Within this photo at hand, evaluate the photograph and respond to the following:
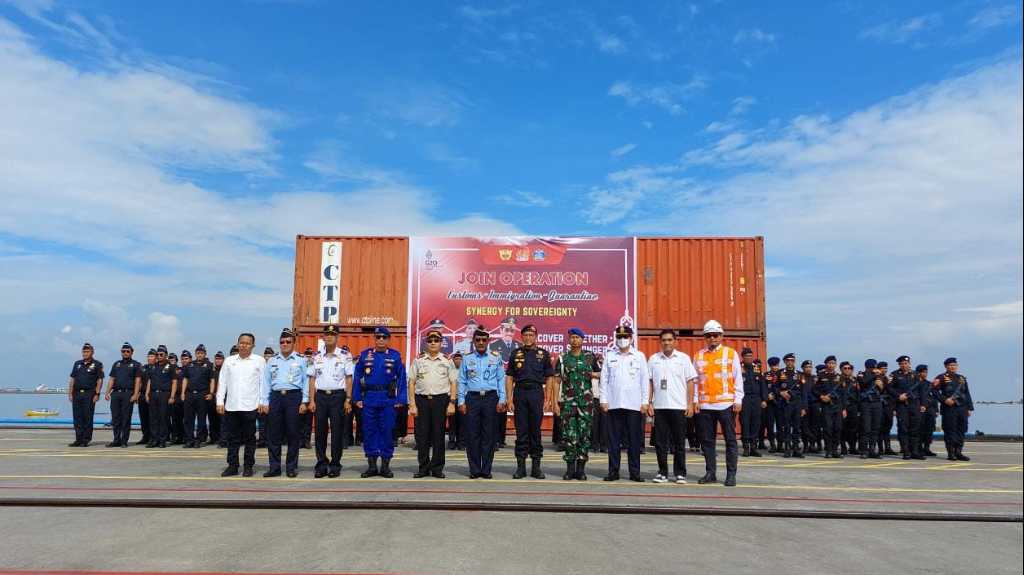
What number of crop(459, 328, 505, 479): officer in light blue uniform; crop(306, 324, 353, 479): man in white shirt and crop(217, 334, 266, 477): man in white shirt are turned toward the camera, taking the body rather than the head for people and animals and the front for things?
3

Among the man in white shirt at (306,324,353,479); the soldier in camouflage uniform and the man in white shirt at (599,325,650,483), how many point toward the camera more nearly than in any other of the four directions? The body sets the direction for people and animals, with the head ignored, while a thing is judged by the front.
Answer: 3

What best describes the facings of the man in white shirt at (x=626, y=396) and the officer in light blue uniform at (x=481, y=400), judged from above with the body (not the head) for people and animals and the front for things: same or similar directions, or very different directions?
same or similar directions

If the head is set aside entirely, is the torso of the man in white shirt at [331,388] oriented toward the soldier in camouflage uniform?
no

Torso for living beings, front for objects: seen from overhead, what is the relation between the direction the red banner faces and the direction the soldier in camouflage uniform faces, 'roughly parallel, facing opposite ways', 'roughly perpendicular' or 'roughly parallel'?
roughly parallel

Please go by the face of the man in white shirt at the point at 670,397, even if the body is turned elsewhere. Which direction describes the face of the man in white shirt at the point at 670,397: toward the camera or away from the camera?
toward the camera

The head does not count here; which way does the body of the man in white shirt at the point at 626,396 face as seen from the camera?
toward the camera

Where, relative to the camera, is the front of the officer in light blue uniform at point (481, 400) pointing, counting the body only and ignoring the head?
toward the camera

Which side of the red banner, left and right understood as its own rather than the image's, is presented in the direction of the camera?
front

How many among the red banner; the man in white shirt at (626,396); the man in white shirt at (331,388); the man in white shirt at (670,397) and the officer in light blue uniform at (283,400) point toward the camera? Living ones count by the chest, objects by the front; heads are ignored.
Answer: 5

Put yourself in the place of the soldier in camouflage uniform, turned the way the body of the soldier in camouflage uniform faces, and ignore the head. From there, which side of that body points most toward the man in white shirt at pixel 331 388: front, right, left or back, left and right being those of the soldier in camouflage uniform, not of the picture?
right

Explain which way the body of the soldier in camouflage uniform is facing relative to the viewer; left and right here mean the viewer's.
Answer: facing the viewer
